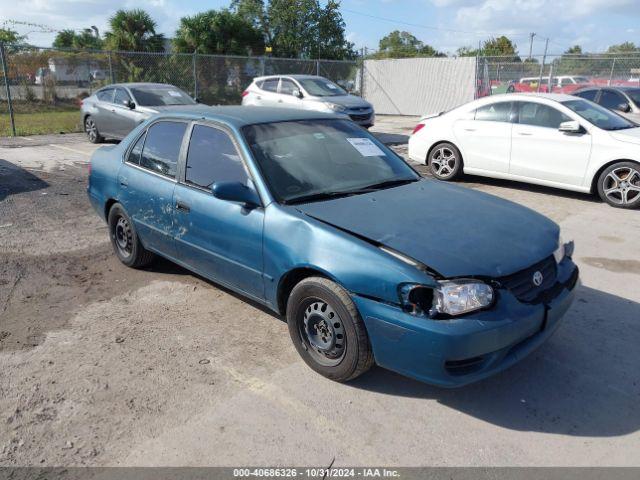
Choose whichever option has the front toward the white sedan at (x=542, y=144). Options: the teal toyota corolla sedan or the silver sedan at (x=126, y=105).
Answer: the silver sedan

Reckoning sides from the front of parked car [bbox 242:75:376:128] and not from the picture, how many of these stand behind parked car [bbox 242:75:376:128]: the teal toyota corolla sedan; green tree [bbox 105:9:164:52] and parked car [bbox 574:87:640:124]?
1

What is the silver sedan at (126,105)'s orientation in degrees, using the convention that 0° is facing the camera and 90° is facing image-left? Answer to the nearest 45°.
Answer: approximately 315°

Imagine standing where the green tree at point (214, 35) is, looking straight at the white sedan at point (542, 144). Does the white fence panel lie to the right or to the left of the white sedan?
left

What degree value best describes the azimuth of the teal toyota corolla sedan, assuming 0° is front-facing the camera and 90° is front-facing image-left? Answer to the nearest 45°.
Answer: approximately 315°

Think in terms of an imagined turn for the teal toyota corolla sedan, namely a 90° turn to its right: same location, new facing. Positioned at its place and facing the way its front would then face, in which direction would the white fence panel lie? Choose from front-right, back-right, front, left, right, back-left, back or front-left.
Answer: back-right

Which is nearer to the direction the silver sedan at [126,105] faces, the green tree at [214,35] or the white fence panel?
the white fence panel

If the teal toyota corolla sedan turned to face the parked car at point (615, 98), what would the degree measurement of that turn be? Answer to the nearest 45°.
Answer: approximately 90° to its left

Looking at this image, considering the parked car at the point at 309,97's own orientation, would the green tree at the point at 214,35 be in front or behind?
behind

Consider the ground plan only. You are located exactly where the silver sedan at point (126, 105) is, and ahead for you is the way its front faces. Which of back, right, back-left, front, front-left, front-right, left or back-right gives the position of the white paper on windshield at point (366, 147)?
front-right

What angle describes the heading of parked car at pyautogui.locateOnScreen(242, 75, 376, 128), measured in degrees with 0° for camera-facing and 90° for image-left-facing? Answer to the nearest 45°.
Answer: approximately 315°

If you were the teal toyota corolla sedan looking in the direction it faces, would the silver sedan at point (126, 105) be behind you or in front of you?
behind

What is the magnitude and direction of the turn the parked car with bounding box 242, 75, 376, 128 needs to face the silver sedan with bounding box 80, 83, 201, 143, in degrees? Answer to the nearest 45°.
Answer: approximately 90° to its right

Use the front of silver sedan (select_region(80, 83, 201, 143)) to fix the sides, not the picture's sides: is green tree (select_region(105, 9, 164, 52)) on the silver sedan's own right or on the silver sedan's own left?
on the silver sedan's own left

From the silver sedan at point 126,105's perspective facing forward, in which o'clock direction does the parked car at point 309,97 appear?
The parked car is roughly at 10 o'clock from the silver sedan.
